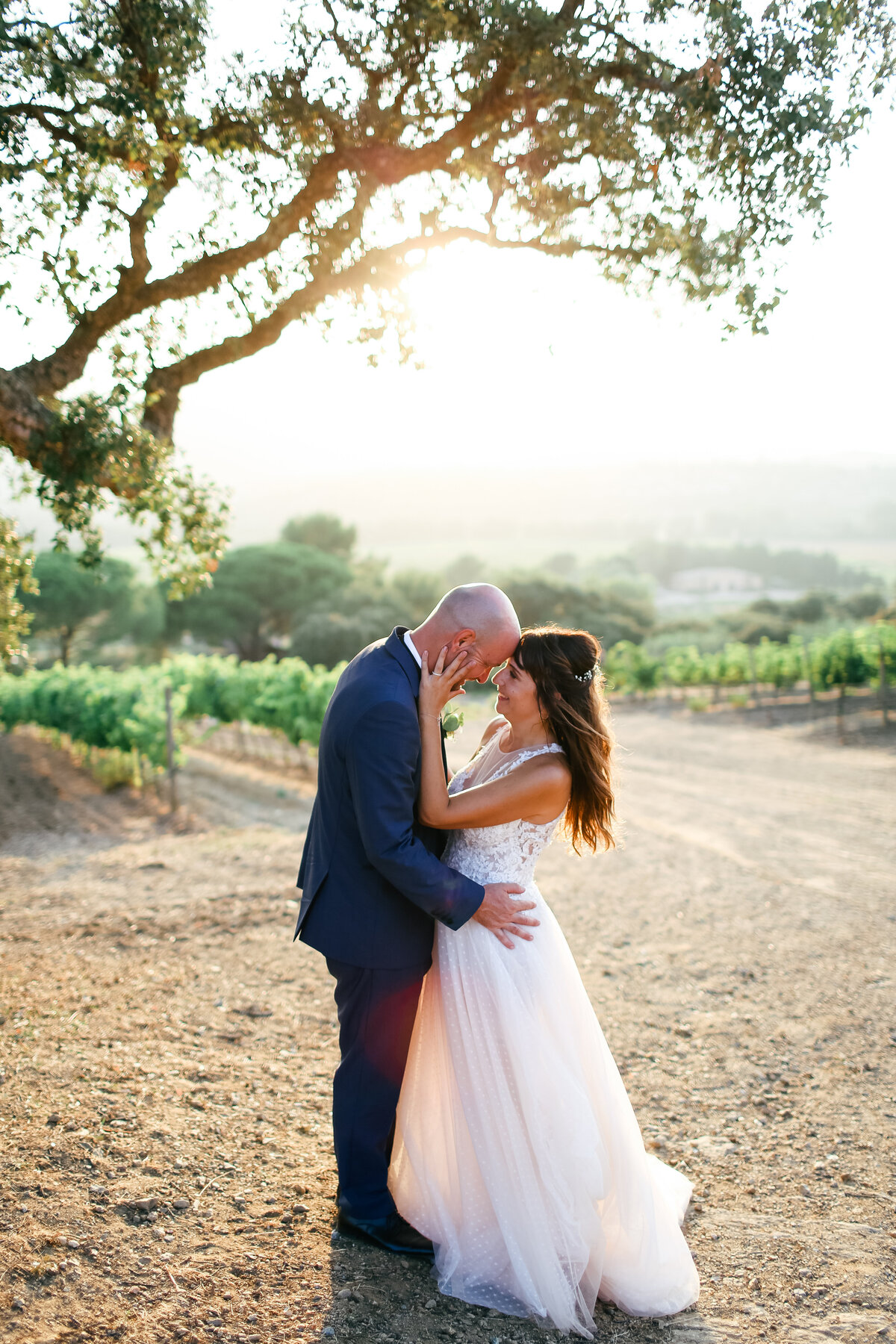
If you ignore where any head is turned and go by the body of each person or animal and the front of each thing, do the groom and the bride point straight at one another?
yes

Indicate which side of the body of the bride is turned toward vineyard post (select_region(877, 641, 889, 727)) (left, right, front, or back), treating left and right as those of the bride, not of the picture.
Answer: right

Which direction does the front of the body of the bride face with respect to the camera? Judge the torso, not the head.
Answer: to the viewer's left

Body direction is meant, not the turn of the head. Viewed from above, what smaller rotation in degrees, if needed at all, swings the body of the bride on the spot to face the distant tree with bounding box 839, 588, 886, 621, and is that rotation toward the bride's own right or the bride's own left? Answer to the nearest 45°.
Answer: approximately 90° to the bride's own right

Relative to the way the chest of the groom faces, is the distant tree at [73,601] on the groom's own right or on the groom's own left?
on the groom's own left

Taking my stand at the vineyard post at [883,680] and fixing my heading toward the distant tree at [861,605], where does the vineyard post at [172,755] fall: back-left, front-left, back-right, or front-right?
back-left

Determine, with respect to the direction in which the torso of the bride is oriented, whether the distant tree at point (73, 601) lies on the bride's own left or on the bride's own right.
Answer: on the bride's own right

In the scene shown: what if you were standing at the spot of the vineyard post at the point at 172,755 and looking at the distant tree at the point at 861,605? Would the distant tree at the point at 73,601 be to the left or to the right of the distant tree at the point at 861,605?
left

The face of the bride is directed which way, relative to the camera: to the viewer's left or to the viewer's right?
to the viewer's left

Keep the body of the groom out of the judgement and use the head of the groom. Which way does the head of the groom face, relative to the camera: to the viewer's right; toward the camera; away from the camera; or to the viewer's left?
to the viewer's right

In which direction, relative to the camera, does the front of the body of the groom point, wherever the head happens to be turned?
to the viewer's right

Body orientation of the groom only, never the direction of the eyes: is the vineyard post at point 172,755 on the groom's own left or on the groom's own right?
on the groom's own left

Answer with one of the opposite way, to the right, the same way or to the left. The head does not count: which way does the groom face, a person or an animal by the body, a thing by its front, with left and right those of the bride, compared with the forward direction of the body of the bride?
the opposite way
